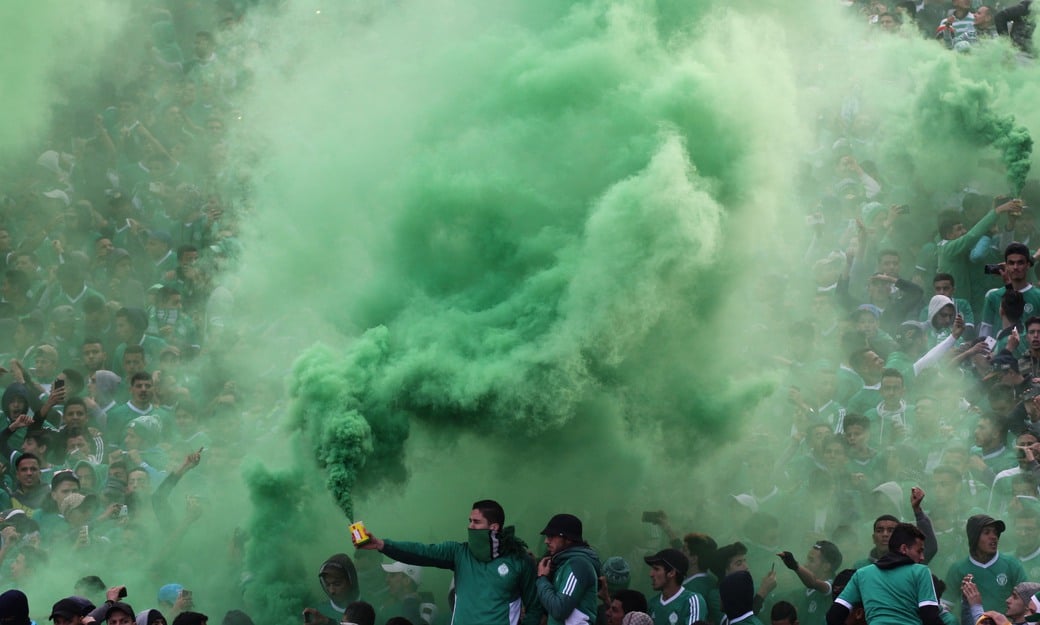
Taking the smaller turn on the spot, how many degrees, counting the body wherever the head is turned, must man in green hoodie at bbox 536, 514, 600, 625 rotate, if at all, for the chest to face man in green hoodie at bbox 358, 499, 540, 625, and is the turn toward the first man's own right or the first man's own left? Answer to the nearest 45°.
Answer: approximately 45° to the first man's own right

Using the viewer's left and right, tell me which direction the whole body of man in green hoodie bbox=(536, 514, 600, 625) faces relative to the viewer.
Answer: facing to the left of the viewer
